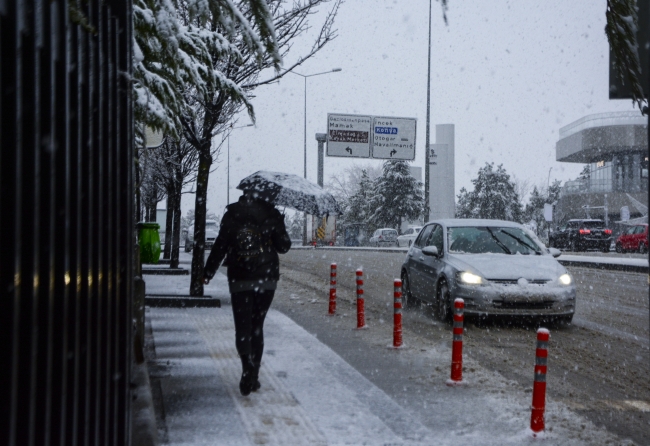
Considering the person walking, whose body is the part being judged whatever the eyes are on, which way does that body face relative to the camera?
away from the camera

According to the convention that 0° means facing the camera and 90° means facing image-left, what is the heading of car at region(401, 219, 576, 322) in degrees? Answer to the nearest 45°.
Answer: approximately 315°

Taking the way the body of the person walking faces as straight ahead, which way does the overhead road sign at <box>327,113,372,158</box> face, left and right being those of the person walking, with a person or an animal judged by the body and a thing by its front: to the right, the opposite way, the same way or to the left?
the opposite way

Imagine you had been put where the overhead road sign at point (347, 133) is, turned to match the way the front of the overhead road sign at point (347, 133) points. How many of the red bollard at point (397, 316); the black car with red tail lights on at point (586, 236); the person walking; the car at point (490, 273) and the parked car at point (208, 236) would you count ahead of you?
3

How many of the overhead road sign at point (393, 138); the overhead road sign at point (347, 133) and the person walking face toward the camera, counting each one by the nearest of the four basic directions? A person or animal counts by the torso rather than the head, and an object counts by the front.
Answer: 2

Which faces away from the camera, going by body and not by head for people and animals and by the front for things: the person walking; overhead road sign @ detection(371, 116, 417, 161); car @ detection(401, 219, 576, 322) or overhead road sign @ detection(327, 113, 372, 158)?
the person walking

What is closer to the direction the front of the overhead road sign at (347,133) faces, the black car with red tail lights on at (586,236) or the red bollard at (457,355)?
the red bollard

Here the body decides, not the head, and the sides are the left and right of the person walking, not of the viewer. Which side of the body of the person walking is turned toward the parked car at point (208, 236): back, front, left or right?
front

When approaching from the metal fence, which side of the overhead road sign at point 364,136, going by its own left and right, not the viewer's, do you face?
front

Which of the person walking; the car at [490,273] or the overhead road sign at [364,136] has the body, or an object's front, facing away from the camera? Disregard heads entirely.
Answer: the person walking

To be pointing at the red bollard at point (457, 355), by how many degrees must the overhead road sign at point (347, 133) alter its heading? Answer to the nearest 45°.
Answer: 0° — it already faces it

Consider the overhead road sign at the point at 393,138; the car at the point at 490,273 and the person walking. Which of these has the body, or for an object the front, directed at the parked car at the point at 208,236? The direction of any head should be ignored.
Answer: the person walking

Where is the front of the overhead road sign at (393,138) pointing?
toward the camera

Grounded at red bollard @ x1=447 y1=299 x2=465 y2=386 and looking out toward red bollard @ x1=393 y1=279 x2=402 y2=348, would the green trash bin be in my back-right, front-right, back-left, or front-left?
front-left

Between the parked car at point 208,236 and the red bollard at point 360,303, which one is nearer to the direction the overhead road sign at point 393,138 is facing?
the red bollard

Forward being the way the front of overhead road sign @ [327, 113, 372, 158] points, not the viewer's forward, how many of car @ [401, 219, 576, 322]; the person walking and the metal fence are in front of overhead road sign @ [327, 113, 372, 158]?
3

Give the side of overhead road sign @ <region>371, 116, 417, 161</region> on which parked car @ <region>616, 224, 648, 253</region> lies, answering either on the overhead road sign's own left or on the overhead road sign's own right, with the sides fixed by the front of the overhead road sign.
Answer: on the overhead road sign's own left

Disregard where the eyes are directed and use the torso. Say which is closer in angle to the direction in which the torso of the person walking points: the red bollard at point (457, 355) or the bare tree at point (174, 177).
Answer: the bare tree

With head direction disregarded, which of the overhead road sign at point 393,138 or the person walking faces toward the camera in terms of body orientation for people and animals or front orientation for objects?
the overhead road sign

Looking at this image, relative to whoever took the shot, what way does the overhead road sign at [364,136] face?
facing the viewer
